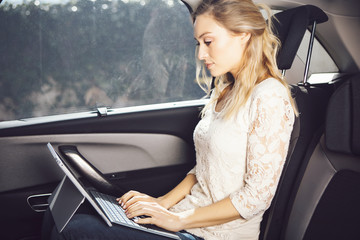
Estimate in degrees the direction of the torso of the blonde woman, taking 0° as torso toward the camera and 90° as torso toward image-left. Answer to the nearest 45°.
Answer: approximately 90°

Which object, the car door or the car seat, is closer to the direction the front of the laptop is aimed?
the car seat

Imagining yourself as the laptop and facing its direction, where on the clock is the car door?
The car door is roughly at 9 o'clock from the laptop.

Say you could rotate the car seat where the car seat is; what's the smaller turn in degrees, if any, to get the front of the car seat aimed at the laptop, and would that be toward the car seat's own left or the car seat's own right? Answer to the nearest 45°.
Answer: approximately 45° to the car seat's own left

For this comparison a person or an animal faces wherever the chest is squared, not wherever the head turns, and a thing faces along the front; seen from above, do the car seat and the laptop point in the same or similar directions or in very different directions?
very different directions

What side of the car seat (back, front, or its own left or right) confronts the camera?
left

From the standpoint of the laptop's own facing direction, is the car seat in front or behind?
in front

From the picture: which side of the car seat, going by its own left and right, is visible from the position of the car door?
front

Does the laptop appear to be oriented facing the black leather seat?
yes

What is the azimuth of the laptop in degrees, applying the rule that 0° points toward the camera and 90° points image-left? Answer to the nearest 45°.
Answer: approximately 270°
